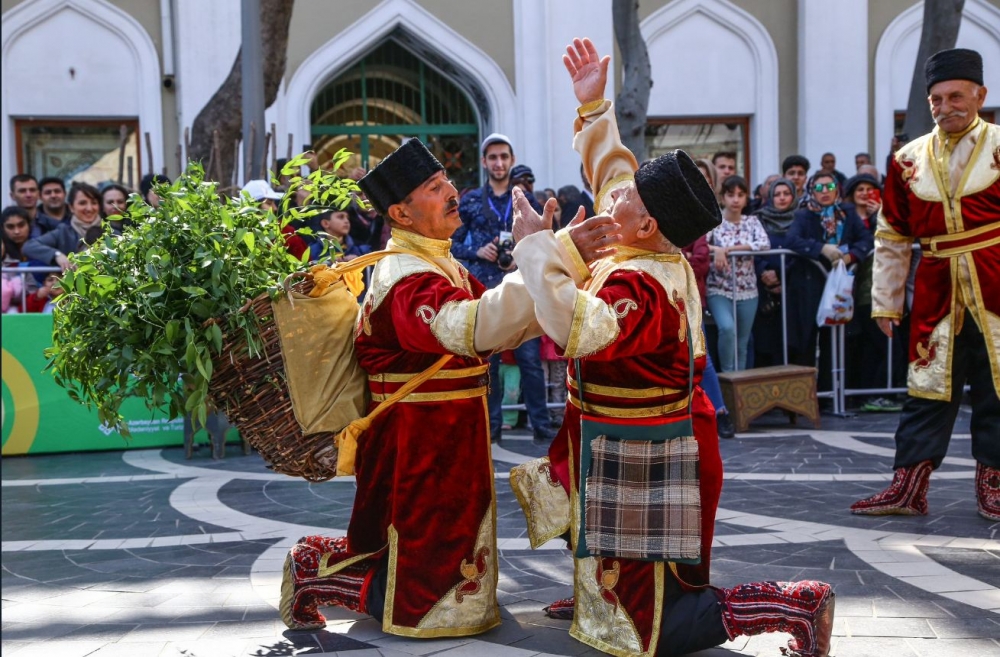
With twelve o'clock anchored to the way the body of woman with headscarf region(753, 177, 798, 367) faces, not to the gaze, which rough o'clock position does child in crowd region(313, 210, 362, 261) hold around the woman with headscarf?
The child in crowd is roughly at 2 o'clock from the woman with headscarf.

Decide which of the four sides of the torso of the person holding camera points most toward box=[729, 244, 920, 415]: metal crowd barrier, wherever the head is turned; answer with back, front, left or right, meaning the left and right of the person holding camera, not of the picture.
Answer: left

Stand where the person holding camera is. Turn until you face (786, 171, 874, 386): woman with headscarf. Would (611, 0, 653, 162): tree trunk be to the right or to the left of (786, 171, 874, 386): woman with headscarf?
left

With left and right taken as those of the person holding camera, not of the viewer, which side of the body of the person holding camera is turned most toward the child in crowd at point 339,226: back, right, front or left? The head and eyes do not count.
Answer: right

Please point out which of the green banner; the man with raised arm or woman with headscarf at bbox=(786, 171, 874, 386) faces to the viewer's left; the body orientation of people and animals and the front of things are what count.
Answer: the man with raised arm

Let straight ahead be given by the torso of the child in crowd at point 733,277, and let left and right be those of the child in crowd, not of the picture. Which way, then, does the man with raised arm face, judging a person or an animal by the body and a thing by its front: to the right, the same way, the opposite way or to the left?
to the right

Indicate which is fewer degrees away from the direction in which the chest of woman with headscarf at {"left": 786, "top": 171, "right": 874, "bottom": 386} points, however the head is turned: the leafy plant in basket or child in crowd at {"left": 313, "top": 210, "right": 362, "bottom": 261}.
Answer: the leafy plant in basket

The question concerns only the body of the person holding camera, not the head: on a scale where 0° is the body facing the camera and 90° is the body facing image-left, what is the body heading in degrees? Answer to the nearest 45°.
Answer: approximately 0°

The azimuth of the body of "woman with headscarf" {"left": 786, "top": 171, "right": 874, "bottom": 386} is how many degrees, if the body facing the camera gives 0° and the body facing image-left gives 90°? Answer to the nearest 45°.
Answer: approximately 0°
